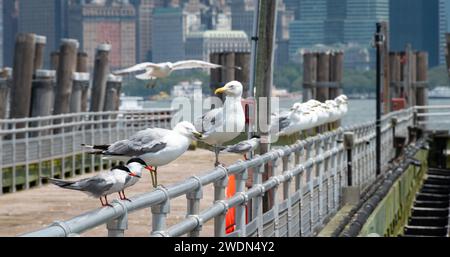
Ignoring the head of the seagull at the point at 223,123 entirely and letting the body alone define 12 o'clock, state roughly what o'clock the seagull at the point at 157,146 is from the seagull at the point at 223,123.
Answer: the seagull at the point at 157,146 is roughly at 2 o'clock from the seagull at the point at 223,123.

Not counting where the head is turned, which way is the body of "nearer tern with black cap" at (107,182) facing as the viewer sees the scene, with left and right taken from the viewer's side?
facing to the right of the viewer

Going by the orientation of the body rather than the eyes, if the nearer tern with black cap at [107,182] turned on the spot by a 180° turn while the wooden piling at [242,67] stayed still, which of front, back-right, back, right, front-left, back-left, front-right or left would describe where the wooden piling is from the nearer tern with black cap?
right

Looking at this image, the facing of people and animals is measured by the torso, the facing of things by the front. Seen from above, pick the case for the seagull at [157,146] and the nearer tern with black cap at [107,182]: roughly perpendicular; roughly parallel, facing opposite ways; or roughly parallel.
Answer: roughly parallel

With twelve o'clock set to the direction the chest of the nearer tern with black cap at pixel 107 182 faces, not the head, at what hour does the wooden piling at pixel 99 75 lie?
The wooden piling is roughly at 9 o'clock from the nearer tern with black cap.

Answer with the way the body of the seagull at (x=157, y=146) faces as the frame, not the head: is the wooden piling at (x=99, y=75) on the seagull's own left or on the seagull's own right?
on the seagull's own left

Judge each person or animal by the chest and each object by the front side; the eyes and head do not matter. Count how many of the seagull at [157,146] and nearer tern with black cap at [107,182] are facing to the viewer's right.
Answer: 2

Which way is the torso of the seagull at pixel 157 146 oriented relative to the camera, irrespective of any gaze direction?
to the viewer's right
